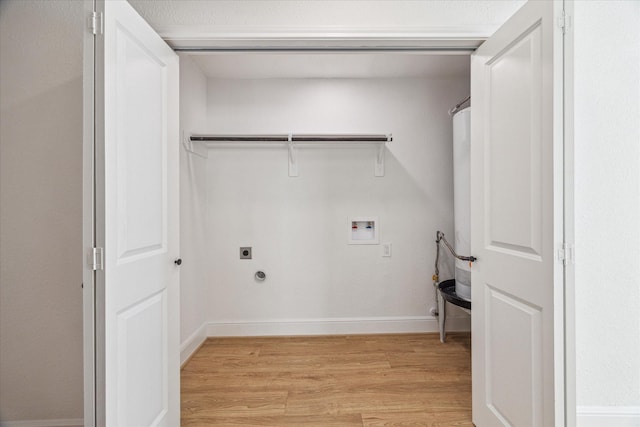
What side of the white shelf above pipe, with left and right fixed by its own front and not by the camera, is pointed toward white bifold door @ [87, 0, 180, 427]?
front

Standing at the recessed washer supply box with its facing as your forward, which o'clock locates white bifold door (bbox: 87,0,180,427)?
The white bifold door is roughly at 1 o'clock from the recessed washer supply box.

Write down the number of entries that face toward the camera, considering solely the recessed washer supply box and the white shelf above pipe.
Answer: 2

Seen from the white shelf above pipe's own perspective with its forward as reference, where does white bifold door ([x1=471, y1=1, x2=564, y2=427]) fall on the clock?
The white bifold door is roughly at 11 o'clock from the white shelf above pipe.

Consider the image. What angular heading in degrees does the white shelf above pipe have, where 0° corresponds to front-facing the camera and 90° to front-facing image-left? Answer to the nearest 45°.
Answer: approximately 0°

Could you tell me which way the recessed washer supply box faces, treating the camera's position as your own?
facing the viewer

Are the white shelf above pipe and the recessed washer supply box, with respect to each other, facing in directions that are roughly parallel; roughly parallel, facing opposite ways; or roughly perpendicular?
roughly parallel
